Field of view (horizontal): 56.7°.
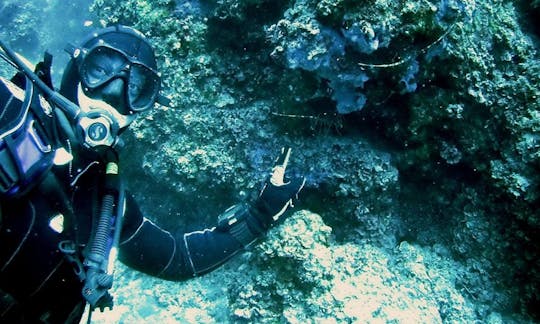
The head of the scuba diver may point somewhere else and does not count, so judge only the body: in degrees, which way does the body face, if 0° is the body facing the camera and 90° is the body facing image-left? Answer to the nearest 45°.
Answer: approximately 0°
